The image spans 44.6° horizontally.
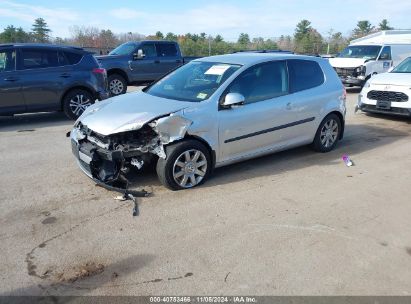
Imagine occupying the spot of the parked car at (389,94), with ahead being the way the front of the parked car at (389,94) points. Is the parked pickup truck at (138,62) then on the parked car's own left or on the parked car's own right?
on the parked car's own right

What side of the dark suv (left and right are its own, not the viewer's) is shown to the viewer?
left

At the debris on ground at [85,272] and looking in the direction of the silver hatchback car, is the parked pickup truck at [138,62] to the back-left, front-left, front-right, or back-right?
front-left

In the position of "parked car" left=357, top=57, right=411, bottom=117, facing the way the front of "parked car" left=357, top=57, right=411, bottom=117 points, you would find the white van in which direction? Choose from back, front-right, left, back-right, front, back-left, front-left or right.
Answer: back-right

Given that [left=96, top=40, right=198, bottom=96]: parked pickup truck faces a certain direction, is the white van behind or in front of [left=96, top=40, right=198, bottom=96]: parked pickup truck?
behind

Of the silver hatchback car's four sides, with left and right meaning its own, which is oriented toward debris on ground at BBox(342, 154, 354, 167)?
back

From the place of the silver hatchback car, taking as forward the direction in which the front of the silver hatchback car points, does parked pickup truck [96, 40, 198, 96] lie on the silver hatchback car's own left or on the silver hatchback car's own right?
on the silver hatchback car's own right

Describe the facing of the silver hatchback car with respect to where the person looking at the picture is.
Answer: facing the viewer and to the left of the viewer

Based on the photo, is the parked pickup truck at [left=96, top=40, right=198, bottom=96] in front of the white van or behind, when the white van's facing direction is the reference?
in front

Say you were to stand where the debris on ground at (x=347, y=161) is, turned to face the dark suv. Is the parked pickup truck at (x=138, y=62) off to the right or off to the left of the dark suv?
right
